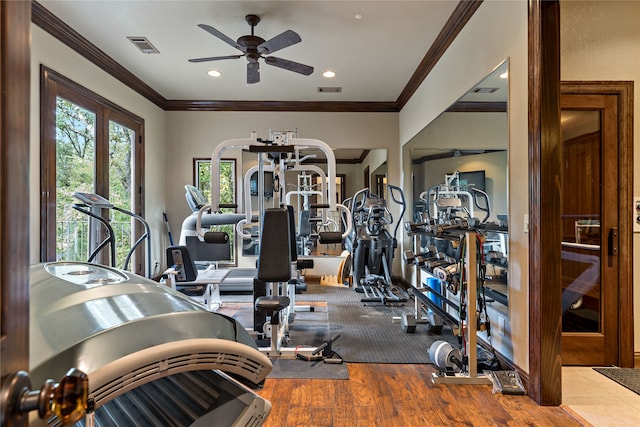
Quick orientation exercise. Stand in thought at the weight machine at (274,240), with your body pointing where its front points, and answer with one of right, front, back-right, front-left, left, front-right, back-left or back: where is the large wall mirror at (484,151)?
left

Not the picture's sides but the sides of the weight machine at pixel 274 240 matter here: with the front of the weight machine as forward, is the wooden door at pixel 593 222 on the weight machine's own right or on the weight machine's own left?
on the weight machine's own left

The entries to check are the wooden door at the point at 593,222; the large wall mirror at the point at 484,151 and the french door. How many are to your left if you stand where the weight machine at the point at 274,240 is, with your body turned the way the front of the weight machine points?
2

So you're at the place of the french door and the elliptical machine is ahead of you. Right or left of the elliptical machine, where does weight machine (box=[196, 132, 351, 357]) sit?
right

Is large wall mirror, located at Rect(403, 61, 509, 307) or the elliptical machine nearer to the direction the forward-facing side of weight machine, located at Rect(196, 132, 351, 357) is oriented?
the large wall mirror

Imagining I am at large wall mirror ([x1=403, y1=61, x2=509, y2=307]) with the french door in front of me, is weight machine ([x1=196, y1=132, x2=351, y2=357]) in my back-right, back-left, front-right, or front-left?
front-left

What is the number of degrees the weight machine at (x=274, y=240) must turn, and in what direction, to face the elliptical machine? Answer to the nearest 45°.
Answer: approximately 135° to its left

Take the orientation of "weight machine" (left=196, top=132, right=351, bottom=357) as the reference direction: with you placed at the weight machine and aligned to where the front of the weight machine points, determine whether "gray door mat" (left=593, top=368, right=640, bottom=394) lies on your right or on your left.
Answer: on your left

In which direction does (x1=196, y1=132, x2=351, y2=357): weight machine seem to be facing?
toward the camera

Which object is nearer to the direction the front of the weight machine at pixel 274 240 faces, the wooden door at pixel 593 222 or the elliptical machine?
the wooden door

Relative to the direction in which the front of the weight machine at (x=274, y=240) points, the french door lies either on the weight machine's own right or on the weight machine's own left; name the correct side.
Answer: on the weight machine's own right
